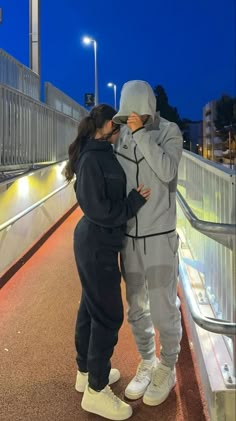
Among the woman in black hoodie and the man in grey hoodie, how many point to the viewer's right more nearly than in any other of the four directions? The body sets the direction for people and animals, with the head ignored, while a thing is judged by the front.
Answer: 1

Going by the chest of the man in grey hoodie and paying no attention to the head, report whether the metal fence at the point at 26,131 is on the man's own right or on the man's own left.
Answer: on the man's own right

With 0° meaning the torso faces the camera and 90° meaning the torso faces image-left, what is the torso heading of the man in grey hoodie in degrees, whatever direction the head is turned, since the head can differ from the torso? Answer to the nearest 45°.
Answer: approximately 45°

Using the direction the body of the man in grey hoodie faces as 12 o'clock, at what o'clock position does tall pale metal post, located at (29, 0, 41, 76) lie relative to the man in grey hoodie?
The tall pale metal post is roughly at 4 o'clock from the man in grey hoodie.

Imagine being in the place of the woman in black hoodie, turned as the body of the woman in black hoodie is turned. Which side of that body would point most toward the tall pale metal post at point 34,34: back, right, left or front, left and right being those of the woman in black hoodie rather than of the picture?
left

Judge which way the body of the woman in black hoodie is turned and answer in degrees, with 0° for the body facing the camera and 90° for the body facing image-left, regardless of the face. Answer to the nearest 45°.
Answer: approximately 270°

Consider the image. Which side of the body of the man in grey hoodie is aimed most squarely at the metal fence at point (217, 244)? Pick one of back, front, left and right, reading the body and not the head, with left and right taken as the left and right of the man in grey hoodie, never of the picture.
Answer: left
